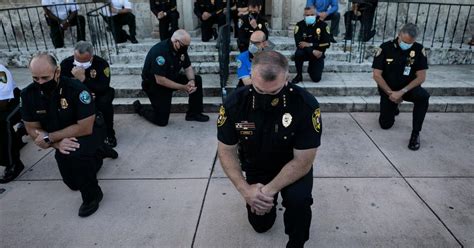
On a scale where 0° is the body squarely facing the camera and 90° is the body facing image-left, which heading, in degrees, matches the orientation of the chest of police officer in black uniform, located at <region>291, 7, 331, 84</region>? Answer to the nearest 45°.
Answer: approximately 0°

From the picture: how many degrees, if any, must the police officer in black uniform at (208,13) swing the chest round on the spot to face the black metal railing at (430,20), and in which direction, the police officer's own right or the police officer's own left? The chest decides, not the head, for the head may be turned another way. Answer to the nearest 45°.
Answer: approximately 90° to the police officer's own left

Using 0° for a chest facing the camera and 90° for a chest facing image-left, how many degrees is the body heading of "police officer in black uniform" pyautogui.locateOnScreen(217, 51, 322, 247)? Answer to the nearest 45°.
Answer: approximately 0°

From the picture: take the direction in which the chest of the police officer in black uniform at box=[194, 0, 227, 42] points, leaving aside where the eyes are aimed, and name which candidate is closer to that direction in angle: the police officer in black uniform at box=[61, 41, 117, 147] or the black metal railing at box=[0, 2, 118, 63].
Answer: the police officer in black uniform

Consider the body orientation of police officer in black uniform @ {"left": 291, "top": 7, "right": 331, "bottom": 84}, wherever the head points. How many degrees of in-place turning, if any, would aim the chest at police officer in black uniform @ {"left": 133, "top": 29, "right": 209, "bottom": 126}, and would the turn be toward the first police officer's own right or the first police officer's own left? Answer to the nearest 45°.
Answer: approximately 45° to the first police officer's own right

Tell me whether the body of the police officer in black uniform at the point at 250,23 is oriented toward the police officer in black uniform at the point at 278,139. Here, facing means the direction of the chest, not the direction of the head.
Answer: yes
